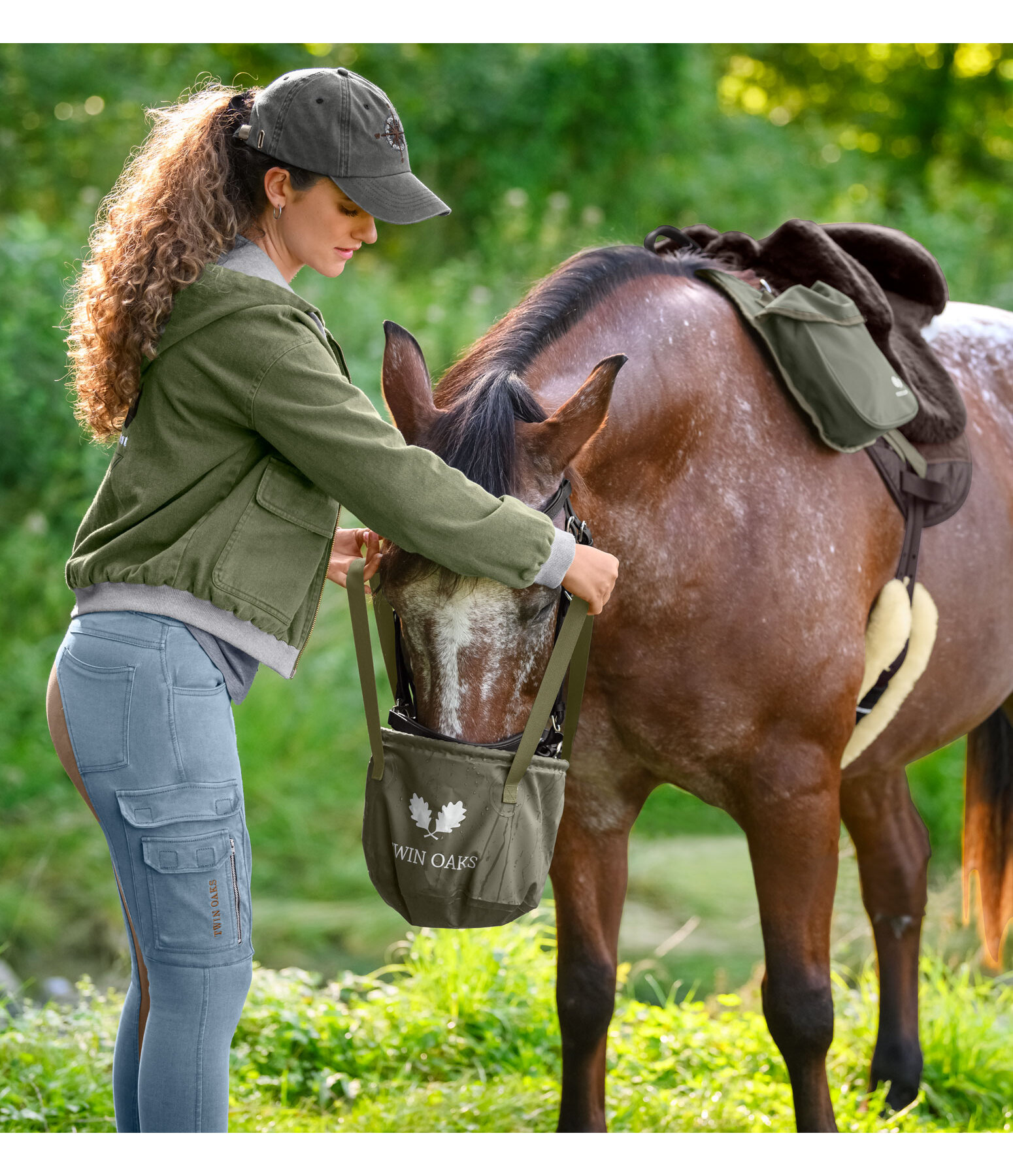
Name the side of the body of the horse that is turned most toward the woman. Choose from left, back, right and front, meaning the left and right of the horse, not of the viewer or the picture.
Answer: front

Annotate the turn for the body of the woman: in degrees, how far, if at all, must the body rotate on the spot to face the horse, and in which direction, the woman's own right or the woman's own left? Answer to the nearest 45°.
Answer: approximately 45° to the woman's own left

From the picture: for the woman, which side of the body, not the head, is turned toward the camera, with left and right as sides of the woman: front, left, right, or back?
right

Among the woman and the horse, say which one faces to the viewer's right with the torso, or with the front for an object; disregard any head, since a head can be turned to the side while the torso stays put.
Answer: the woman

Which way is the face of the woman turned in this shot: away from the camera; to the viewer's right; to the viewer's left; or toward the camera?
to the viewer's right

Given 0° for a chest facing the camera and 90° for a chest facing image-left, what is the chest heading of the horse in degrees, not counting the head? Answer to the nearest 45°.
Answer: approximately 45°

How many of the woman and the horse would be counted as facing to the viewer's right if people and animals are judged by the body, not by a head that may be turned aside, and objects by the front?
1
